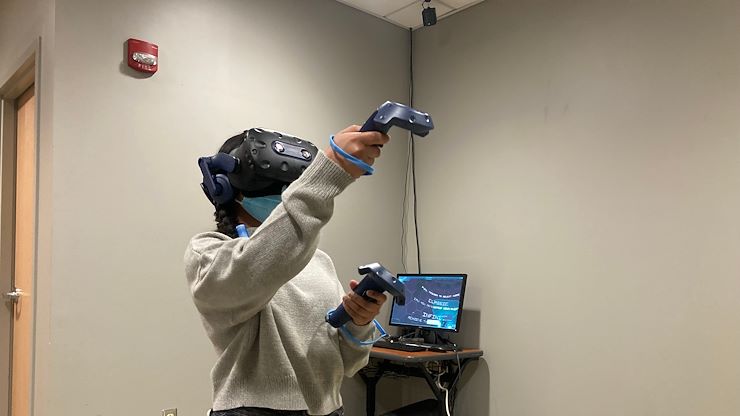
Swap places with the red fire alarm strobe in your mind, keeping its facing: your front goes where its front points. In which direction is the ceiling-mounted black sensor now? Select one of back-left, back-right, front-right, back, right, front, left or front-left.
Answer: front-left

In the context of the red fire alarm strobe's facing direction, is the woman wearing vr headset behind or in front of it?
in front

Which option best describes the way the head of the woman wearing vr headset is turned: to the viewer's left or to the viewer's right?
to the viewer's right

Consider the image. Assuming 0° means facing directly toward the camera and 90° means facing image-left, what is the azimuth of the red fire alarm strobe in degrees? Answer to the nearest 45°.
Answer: approximately 315°

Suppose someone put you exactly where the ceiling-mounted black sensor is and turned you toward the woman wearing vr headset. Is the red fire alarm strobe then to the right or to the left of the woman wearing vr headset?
right

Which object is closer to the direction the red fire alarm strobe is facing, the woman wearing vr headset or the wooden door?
the woman wearing vr headset

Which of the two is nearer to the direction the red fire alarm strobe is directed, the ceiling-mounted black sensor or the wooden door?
the ceiling-mounted black sensor
